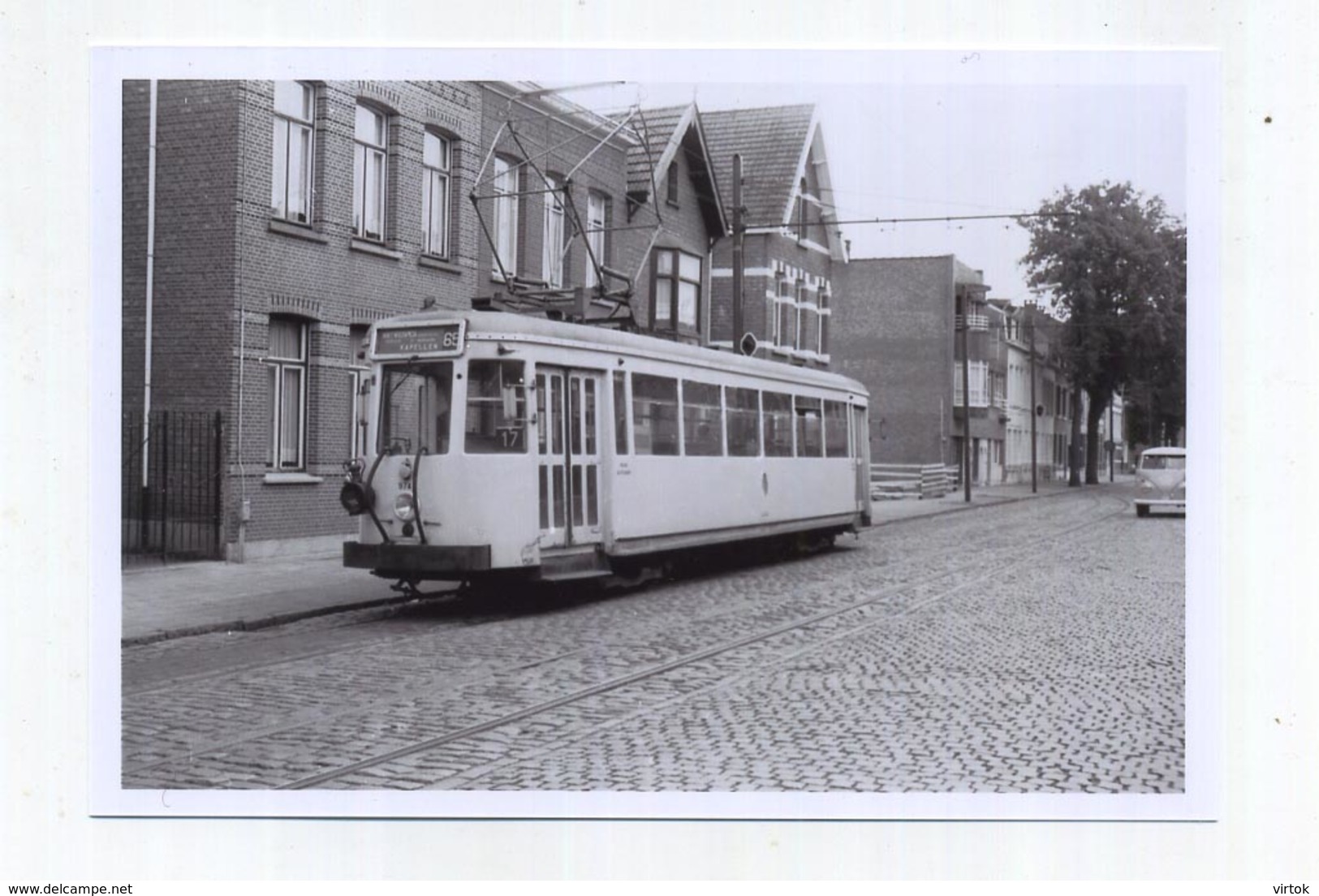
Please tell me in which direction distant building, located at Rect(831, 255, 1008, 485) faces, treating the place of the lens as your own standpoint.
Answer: facing to the right of the viewer
